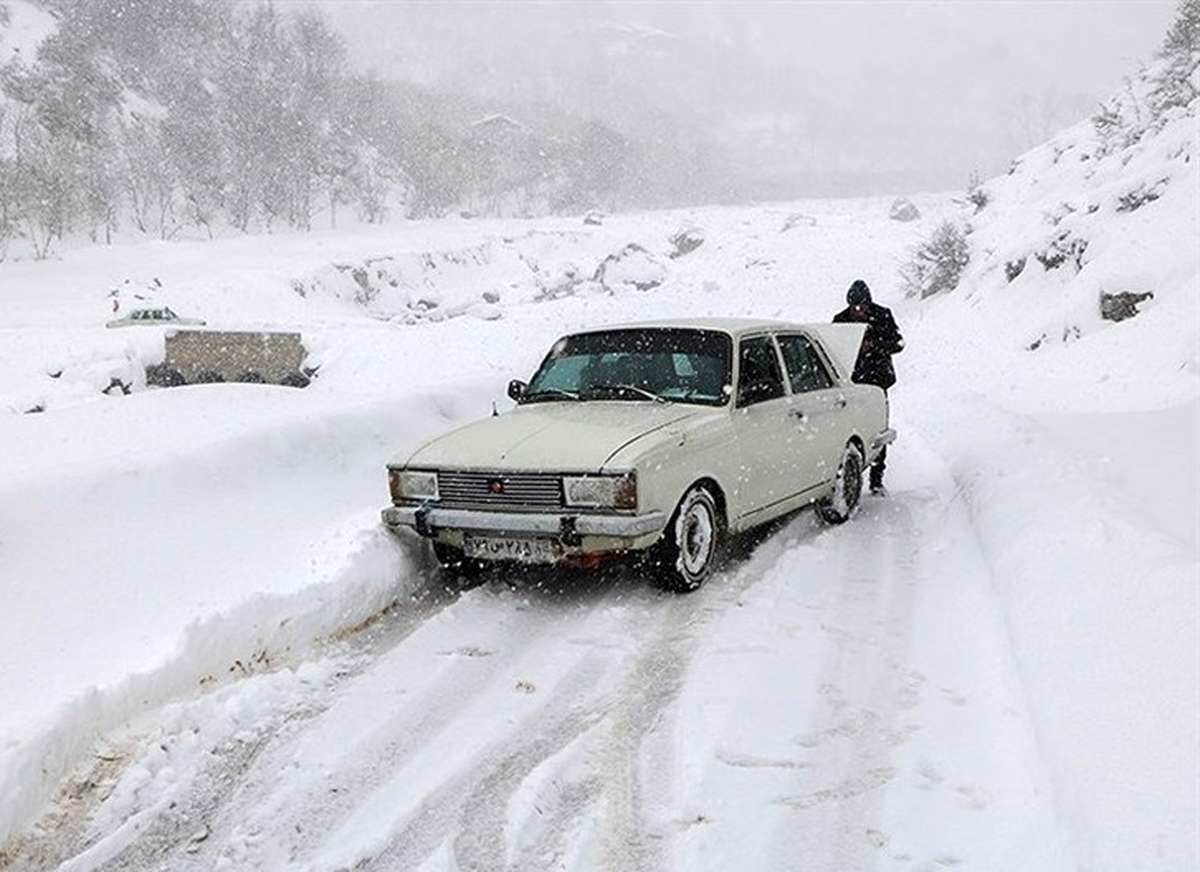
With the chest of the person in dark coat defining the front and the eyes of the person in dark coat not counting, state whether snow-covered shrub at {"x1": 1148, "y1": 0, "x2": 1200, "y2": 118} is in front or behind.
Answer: behind

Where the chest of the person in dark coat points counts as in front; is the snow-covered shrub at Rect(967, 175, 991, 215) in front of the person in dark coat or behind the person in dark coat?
behind

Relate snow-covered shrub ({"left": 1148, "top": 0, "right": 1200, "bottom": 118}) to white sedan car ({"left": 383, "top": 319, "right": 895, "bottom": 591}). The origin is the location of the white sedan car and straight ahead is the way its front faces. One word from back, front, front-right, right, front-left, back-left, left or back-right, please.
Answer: back

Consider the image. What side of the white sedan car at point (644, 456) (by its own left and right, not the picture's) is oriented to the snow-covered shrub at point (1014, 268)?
back

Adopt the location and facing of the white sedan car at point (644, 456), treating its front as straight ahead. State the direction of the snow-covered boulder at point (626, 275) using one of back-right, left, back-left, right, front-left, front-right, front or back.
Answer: back-right

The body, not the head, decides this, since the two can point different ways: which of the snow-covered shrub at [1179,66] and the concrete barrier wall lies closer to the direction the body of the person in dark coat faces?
the concrete barrier wall

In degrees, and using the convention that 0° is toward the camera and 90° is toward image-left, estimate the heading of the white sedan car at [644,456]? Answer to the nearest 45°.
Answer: approximately 45°

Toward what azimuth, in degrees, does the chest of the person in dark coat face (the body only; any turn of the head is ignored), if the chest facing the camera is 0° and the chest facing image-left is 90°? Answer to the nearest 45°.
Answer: approximately 45°

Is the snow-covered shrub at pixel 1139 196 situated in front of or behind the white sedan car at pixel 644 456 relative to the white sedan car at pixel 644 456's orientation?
behind

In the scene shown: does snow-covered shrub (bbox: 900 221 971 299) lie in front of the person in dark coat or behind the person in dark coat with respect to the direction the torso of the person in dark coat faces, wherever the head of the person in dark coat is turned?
behind

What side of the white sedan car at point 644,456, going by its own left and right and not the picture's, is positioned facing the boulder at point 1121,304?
back

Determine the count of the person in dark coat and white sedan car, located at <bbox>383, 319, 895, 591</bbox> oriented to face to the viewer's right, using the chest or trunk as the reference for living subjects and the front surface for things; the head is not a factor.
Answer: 0
